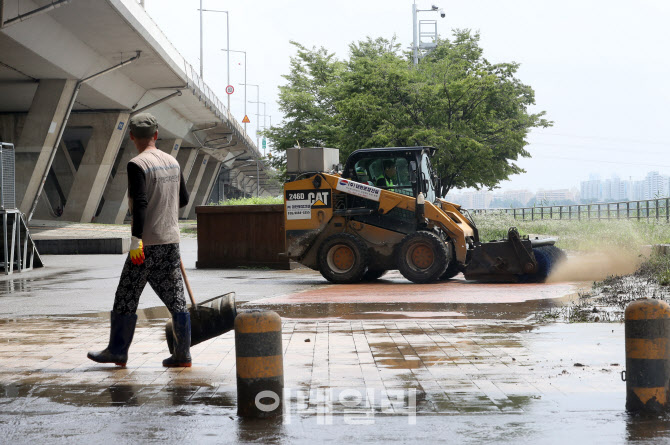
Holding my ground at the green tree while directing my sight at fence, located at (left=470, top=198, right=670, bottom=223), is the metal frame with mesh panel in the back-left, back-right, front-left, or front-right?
back-right

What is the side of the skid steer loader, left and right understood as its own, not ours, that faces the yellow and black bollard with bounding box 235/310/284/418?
right

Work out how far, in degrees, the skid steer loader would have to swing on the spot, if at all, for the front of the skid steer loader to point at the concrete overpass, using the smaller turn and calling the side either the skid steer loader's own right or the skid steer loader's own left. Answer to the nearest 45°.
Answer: approximately 135° to the skid steer loader's own left

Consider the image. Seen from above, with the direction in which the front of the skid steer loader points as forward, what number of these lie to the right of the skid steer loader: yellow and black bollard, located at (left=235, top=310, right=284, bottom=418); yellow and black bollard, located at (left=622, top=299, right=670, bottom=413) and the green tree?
2

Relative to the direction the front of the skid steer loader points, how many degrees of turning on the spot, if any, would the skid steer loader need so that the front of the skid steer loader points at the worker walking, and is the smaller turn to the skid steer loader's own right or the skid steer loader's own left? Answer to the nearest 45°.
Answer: approximately 90° to the skid steer loader's own right

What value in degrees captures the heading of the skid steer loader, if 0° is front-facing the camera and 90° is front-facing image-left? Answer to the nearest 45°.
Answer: approximately 270°
